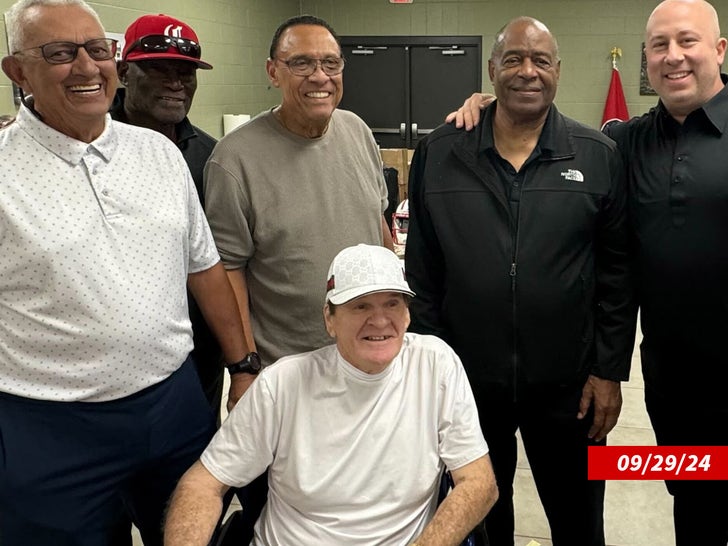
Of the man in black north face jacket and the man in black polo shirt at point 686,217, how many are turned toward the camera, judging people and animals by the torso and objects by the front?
2

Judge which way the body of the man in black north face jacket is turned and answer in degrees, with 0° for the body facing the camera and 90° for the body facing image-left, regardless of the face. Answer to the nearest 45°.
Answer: approximately 0°

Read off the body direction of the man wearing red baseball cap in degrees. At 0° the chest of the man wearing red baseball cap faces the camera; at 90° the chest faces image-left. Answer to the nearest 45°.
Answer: approximately 315°

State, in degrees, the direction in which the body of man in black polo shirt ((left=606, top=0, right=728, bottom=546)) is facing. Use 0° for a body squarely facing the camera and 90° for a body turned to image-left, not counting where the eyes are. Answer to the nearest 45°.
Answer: approximately 0°

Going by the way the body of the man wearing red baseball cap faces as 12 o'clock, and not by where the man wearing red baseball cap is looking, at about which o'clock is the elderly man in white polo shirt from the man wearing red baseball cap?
The elderly man in white polo shirt is roughly at 2 o'clock from the man wearing red baseball cap.

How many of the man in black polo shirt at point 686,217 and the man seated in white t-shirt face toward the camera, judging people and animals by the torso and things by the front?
2
